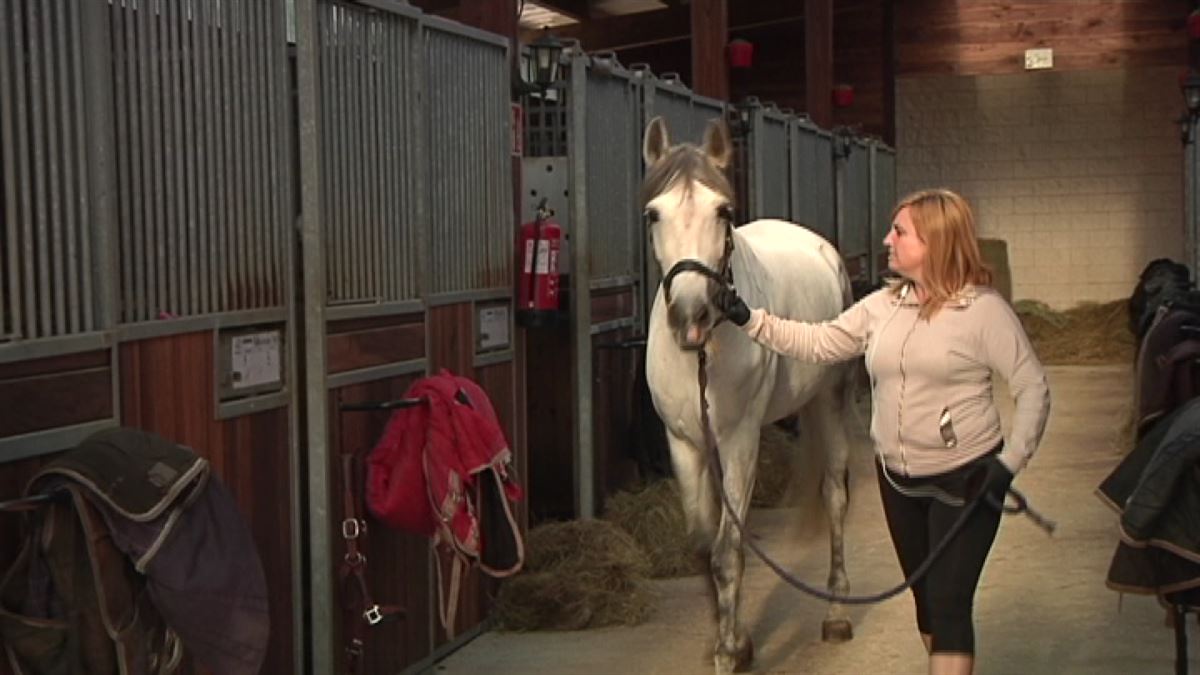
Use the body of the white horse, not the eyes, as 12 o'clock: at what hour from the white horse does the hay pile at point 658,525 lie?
The hay pile is roughly at 4 o'clock from the white horse.

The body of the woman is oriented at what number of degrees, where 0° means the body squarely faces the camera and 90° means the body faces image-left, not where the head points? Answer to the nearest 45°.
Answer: approximately 45°

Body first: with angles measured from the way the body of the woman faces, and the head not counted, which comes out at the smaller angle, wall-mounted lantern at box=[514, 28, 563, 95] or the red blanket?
the red blanket

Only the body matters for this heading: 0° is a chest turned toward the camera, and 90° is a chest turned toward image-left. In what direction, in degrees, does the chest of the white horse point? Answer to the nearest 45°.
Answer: approximately 45°

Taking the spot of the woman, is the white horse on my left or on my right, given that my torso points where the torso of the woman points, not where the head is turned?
on my right

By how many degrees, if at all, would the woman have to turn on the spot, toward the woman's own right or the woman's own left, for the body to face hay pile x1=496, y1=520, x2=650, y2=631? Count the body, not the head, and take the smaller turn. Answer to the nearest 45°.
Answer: approximately 90° to the woman's own right

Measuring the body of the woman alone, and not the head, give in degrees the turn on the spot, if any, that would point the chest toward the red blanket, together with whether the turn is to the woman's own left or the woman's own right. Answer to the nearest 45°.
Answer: approximately 45° to the woman's own right

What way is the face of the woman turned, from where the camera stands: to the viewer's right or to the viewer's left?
to the viewer's left

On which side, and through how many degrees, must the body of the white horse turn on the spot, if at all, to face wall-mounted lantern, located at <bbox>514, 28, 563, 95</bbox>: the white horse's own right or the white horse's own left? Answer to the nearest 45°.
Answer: approximately 90° to the white horse's own right
